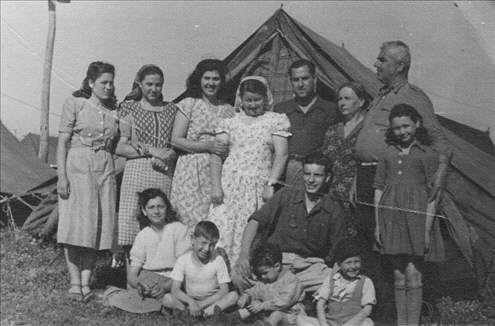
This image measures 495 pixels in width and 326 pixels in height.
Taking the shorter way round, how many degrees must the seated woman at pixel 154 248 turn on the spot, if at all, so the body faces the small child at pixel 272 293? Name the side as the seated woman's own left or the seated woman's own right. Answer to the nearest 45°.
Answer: approximately 45° to the seated woman's own left

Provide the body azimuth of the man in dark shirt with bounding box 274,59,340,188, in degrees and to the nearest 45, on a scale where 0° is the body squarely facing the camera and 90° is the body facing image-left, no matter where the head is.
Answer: approximately 0°

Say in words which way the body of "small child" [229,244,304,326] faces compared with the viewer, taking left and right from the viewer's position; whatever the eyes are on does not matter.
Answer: facing the viewer and to the left of the viewer

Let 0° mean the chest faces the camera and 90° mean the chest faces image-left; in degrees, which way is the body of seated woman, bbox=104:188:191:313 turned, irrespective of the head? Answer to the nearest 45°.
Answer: approximately 0°

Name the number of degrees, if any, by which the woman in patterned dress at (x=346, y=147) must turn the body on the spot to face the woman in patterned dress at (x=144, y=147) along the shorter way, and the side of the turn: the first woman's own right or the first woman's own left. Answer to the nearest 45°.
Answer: approximately 45° to the first woman's own right
